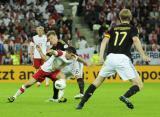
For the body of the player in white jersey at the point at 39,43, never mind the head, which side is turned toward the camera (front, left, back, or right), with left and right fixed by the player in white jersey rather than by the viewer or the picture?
front

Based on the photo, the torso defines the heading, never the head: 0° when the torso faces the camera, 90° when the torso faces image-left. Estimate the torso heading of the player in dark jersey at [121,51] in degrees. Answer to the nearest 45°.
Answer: approximately 180°

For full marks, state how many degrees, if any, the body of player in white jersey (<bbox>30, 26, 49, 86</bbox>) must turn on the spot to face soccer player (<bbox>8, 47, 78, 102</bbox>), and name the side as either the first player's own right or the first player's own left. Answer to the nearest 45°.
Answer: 0° — they already face them

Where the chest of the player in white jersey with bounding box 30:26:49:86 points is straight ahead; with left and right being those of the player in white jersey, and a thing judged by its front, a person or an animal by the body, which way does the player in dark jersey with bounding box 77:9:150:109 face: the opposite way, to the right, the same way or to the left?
the opposite way

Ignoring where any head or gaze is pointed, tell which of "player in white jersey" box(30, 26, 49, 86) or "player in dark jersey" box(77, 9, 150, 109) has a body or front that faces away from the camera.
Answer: the player in dark jersey

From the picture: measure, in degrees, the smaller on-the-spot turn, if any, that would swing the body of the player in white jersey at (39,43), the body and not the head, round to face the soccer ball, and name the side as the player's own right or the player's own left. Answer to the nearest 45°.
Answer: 0° — they already face it

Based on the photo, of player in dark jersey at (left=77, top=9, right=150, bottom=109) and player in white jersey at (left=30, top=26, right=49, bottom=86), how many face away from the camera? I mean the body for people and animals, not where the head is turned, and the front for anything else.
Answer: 1

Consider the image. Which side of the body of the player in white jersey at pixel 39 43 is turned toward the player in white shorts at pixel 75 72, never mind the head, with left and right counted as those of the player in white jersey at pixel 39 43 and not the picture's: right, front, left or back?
front
